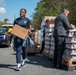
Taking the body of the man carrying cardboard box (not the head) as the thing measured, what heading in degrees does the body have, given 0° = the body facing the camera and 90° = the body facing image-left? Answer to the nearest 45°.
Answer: approximately 0°

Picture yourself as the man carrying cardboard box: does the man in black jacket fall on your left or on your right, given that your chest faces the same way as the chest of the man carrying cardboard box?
on your left

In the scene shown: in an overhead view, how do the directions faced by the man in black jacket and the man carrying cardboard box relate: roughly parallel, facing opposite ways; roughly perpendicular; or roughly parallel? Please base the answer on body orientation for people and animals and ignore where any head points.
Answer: roughly perpendicular

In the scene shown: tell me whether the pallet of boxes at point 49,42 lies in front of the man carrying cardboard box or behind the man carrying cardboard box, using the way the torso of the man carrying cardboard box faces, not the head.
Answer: behind

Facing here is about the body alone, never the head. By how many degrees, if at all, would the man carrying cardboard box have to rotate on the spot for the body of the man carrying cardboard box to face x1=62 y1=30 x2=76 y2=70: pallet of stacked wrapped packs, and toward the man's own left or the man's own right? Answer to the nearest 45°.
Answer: approximately 90° to the man's own left
